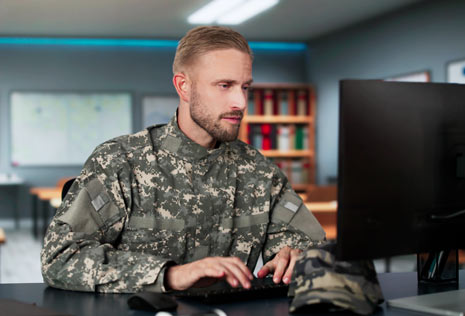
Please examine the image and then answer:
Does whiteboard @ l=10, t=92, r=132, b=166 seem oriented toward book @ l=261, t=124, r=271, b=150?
no

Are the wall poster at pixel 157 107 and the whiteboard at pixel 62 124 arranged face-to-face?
no

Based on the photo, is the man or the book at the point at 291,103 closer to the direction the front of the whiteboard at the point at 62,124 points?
the man

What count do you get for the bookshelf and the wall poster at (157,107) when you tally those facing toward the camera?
2

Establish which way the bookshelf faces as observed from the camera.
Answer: facing the viewer

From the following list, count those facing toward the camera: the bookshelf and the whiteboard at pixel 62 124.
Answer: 2

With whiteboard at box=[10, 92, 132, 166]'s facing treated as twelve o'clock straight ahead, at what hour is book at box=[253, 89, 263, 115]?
The book is roughly at 10 o'clock from the whiteboard.

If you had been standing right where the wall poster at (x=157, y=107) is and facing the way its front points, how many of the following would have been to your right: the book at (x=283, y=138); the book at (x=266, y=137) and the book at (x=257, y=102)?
0

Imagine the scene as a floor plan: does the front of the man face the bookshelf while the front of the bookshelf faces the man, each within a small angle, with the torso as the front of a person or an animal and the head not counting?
no

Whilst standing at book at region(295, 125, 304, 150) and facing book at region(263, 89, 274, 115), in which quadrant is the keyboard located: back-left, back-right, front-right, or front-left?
front-left

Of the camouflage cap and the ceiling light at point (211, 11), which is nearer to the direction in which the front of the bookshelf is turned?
the camouflage cap

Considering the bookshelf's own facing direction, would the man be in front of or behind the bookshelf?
in front

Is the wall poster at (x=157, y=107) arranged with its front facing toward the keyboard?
yes

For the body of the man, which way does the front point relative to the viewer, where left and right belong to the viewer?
facing the viewer and to the right of the viewer

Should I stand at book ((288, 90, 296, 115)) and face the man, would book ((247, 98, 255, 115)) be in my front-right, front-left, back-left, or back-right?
front-right

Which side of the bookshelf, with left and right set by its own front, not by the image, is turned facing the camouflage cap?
front

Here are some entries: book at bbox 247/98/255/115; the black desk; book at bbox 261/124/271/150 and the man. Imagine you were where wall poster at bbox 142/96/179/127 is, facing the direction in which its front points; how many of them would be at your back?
0

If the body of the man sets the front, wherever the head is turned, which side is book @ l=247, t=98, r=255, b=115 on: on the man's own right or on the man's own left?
on the man's own left

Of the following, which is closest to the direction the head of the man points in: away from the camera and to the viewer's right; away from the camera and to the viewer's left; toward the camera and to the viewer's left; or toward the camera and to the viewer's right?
toward the camera and to the viewer's right

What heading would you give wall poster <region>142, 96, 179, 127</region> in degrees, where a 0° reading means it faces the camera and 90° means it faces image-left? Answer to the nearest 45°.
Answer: approximately 0°

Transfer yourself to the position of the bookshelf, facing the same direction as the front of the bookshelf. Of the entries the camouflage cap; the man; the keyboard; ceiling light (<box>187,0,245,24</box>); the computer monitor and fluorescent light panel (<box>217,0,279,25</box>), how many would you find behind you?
0

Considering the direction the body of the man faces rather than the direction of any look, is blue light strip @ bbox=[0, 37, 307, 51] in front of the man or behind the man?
behind

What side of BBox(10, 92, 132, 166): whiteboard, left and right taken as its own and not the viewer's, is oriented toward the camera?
front
